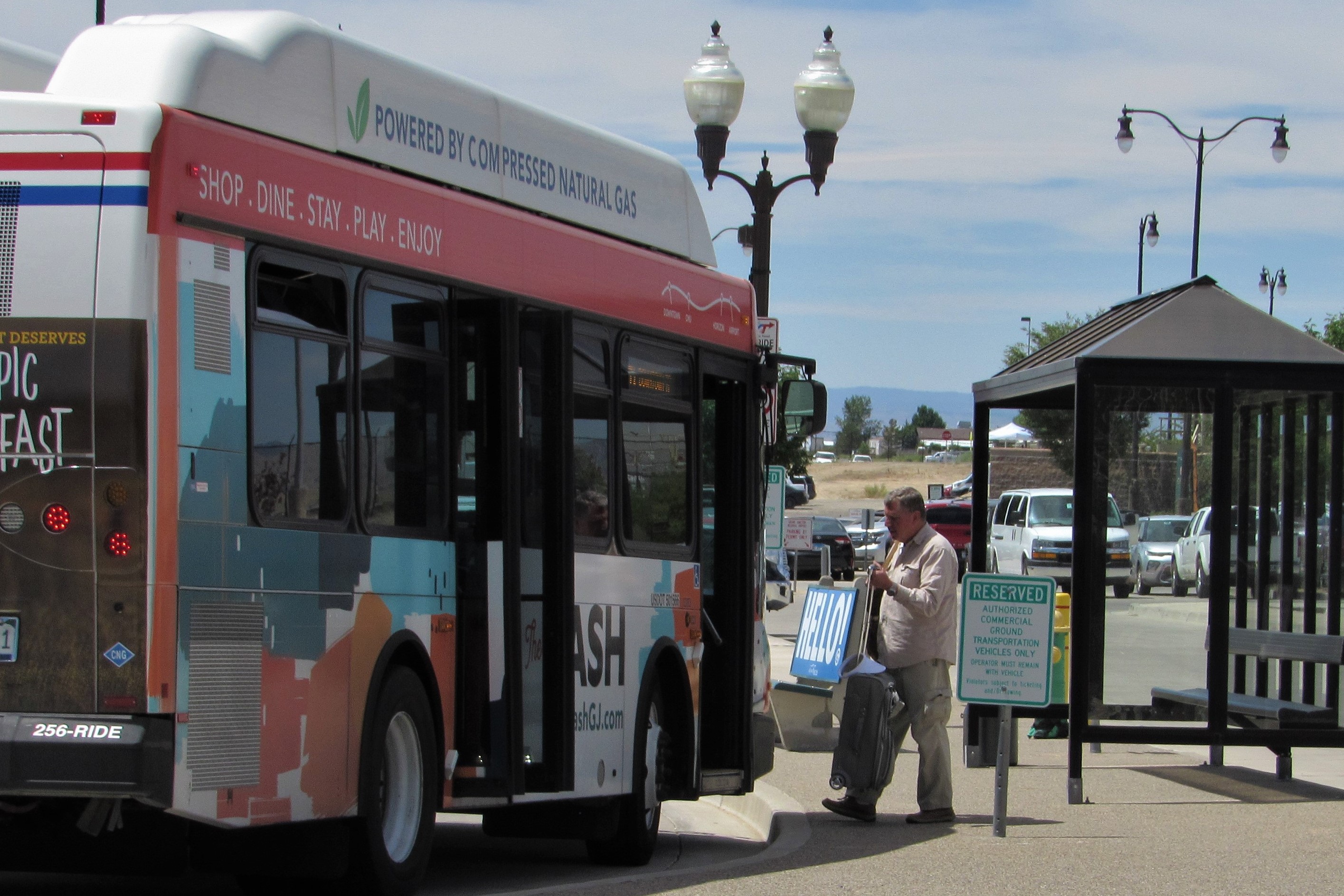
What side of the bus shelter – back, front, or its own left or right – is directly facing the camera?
left

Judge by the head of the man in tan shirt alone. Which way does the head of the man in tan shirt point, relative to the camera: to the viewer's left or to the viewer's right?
to the viewer's left

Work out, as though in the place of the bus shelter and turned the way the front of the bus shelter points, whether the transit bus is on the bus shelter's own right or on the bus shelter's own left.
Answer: on the bus shelter's own left

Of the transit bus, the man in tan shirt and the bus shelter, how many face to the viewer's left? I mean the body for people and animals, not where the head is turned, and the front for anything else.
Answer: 2

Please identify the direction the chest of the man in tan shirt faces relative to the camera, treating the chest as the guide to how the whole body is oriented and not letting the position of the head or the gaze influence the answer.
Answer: to the viewer's left

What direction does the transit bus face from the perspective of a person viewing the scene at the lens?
facing away from the viewer and to the right of the viewer

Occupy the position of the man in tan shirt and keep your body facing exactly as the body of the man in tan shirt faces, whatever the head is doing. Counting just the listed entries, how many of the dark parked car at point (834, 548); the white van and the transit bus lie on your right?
2

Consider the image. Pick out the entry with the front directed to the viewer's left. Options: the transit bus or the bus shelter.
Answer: the bus shelter

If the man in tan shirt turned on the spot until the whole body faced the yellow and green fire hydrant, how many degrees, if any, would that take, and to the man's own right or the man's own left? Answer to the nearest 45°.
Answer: approximately 90° to the man's own right
